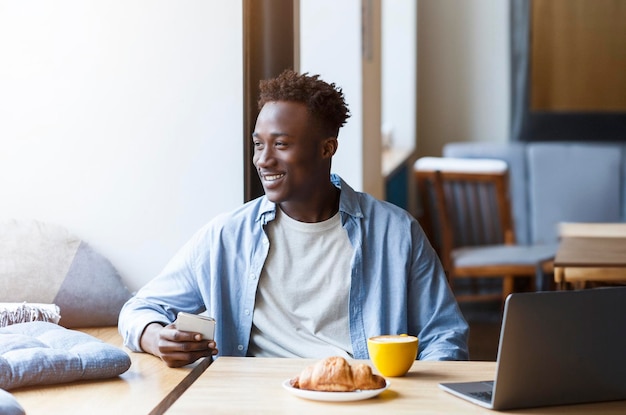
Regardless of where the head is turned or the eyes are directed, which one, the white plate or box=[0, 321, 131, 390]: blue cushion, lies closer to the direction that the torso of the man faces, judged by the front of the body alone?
the white plate

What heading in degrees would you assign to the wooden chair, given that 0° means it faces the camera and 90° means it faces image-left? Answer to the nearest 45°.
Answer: approximately 315°

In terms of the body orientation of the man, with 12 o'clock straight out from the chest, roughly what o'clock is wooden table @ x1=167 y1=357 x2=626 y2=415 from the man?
The wooden table is roughly at 12 o'clock from the man.

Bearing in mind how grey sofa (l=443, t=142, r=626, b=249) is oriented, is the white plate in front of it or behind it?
in front

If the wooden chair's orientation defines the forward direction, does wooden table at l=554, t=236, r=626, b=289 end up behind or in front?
in front

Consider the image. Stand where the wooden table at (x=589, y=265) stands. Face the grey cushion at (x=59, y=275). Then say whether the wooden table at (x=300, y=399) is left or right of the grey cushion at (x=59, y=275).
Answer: left

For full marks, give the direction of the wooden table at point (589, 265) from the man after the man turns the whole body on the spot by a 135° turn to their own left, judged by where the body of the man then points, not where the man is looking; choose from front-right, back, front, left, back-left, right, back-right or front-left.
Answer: front

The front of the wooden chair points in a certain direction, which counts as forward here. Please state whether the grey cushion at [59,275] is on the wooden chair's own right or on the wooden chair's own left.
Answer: on the wooden chair's own right

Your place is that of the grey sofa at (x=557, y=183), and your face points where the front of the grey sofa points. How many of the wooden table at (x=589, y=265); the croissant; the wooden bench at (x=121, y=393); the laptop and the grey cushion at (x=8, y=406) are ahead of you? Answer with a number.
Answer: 5

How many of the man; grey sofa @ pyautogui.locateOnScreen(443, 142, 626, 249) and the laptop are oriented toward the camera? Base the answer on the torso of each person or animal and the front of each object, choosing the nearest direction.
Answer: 2

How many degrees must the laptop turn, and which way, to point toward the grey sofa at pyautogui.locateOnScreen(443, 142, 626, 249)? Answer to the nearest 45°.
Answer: approximately 45° to its right
